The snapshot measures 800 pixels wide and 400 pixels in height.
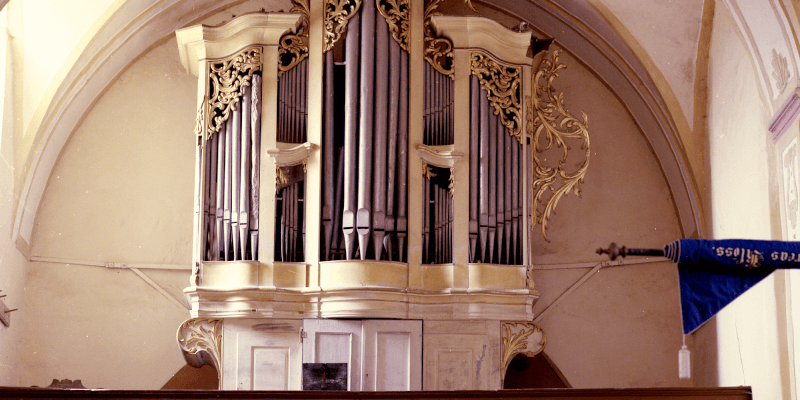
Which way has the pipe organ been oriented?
toward the camera

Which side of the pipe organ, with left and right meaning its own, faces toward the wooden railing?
front

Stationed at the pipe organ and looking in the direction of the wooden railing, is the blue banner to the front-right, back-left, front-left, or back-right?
front-left

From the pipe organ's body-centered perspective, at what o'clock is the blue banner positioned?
The blue banner is roughly at 11 o'clock from the pipe organ.
